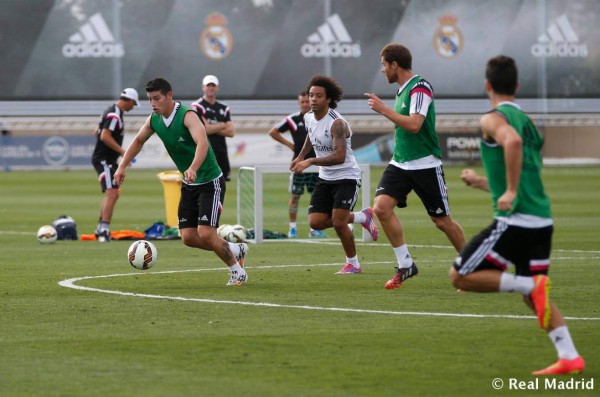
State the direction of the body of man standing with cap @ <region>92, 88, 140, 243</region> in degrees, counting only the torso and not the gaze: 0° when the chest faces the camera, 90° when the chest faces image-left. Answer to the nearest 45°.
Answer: approximately 270°

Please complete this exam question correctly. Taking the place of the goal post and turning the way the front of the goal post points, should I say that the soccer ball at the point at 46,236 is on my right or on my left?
on my right

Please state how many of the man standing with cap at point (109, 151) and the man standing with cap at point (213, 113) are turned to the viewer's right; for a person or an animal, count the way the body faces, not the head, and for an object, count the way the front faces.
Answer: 1

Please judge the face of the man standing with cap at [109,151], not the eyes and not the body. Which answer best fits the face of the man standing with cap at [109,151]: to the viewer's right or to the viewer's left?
to the viewer's right

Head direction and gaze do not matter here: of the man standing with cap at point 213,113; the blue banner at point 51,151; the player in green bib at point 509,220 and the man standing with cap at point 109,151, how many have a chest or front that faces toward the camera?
2

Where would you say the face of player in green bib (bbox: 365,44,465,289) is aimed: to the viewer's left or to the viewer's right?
to the viewer's left

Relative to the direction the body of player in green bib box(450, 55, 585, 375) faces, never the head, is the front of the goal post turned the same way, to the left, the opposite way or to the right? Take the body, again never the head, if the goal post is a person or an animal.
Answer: the opposite way
